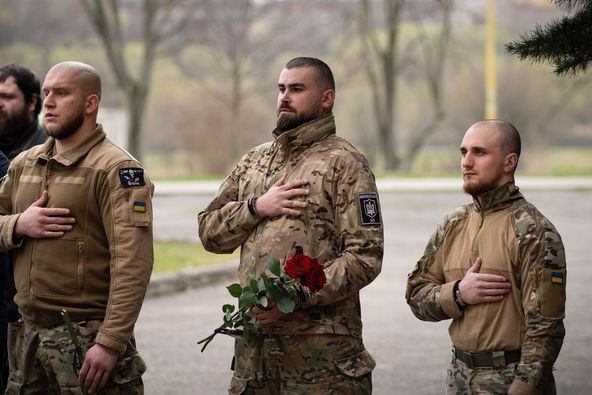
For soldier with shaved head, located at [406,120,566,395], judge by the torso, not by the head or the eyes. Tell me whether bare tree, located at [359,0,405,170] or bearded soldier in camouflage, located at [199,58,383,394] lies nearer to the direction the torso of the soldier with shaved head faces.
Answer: the bearded soldier in camouflage

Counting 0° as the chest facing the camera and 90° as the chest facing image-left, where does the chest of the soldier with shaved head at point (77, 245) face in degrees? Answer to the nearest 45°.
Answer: approximately 45°

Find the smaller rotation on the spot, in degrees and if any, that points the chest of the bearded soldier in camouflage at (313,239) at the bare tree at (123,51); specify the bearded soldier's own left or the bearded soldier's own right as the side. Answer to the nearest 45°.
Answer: approximately 135° to the bearded soldier's own right

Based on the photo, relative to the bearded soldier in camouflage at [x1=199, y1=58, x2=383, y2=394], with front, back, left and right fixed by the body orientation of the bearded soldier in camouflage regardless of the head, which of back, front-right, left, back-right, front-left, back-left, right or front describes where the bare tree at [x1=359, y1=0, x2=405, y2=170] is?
back-right

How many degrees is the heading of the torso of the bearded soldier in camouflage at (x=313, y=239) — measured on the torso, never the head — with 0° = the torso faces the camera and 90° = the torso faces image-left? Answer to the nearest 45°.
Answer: approximately 45°

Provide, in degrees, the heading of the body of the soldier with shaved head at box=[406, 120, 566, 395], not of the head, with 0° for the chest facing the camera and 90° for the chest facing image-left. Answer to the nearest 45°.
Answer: approximately 45°

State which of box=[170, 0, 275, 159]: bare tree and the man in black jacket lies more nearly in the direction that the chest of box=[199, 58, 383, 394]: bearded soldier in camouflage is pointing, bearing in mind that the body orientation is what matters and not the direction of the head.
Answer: the man in black jacket

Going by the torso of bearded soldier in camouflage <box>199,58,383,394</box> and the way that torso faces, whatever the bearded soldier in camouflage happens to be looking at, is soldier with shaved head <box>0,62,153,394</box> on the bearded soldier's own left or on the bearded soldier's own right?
on the bearded soldier's own right

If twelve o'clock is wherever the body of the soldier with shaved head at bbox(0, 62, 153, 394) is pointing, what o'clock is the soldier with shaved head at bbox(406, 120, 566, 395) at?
the soldier with shaved head at bbox(406, 120, 566, 395) is roughly at 8 o'clock from the soldier with shaved head at bbox(0, 62, 153, 394).

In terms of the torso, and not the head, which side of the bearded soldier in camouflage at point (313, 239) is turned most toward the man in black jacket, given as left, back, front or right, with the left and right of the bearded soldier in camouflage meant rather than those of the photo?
right

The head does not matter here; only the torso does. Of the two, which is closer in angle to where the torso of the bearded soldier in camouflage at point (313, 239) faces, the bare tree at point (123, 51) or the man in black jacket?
the man in black jacket
